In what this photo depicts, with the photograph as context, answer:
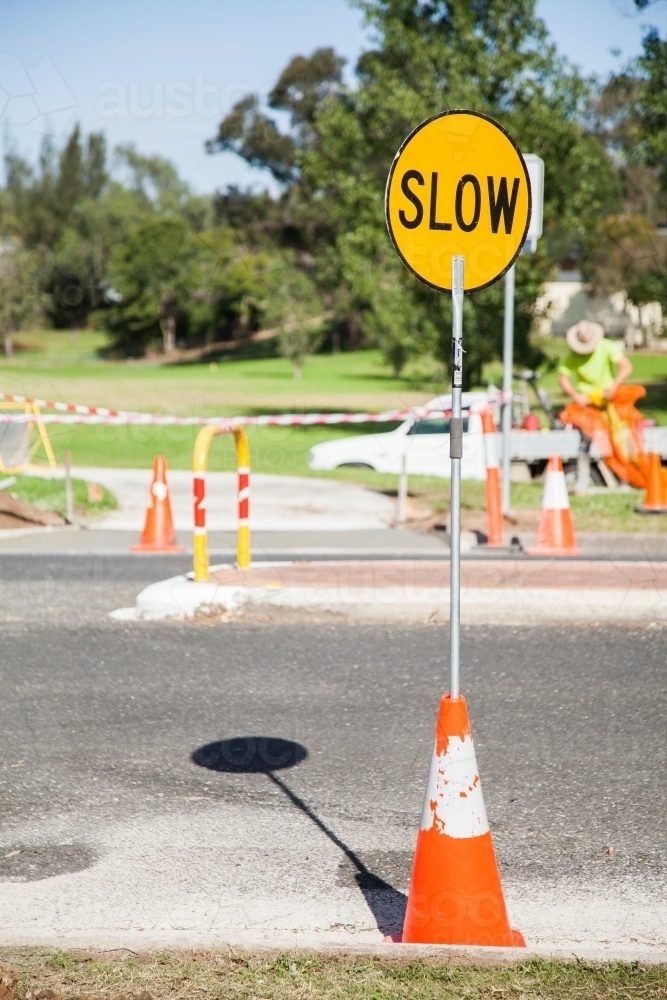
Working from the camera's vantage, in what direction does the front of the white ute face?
facing to the left of the viewer

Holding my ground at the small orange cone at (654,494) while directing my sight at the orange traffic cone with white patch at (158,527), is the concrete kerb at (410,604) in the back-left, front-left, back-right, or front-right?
front-left

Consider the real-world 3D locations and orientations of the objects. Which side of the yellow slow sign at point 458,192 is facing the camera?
front

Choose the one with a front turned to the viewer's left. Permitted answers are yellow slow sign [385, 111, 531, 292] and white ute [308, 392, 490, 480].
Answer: the white ute

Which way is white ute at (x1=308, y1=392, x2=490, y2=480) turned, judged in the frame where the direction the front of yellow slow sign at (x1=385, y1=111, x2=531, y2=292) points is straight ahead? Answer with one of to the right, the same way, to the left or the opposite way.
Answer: to the right

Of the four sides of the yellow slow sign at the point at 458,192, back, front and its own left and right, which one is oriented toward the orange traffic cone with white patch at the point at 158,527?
back

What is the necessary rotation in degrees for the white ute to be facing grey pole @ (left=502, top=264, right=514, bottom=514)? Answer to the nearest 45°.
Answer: approximately 90° to its left

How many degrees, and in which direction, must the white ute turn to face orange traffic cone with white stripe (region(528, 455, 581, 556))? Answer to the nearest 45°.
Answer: approximately 90° to its left

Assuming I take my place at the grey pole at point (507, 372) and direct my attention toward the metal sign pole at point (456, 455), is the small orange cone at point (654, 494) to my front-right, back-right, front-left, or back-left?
back-left

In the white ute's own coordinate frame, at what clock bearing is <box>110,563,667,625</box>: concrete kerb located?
The concrete kerb is roughly at 9 o'clock from the white ute.

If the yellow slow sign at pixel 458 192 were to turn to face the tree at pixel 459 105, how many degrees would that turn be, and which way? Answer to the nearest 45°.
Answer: approximately 180°

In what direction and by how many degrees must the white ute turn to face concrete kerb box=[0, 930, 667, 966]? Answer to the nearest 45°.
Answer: approximately 90° to its left

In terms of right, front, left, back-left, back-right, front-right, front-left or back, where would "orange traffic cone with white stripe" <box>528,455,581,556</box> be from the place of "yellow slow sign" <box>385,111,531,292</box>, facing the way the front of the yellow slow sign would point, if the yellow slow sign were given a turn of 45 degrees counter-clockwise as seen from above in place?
back-left

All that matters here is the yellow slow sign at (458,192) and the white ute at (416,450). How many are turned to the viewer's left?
1
